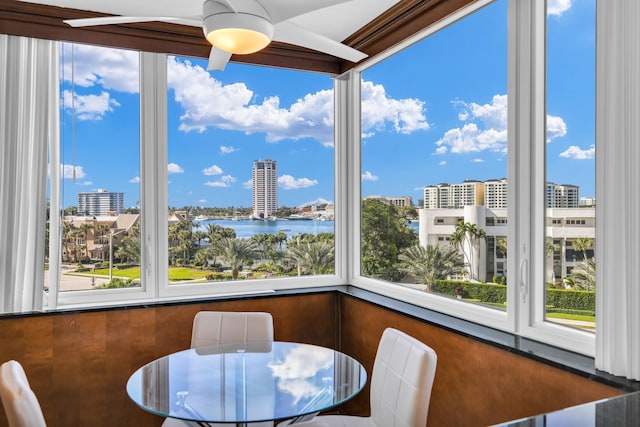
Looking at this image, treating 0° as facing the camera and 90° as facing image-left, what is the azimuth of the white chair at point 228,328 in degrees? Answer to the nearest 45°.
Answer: approximately 0°

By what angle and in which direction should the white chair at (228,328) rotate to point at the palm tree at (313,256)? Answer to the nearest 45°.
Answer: approximately 135° to its left

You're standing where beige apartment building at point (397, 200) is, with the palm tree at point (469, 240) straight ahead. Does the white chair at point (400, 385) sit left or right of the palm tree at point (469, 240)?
right

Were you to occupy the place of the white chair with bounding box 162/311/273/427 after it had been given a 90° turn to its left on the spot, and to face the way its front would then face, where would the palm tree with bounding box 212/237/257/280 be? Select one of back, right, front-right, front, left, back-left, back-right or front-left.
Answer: left
